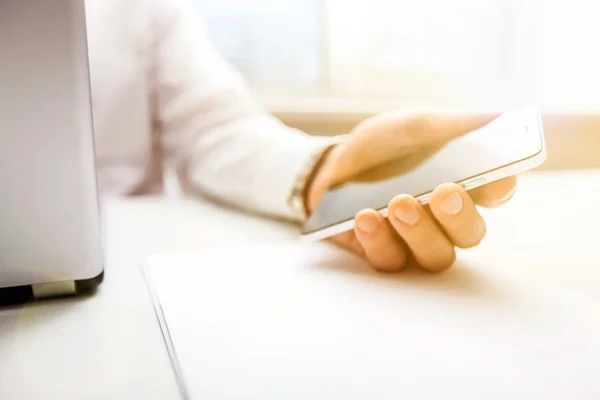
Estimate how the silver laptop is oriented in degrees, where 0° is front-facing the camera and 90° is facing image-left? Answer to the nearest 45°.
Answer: approximately 180°
